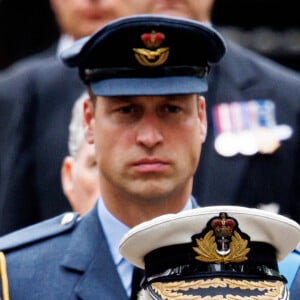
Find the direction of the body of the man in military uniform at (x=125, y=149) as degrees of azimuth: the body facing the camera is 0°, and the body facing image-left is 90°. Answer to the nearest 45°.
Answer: approximately 0°

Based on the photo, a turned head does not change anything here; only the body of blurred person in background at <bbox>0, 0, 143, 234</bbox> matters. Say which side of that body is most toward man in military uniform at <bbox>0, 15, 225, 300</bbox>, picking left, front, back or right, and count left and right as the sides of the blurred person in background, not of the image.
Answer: front

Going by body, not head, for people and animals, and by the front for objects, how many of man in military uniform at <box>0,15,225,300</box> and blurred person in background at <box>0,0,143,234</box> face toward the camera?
2

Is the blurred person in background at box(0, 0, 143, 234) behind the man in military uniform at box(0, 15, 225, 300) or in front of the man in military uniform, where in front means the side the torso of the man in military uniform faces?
behind
